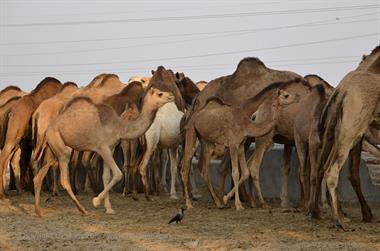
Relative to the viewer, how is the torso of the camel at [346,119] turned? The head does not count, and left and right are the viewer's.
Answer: facing away from the viewer and to the right of the viewer

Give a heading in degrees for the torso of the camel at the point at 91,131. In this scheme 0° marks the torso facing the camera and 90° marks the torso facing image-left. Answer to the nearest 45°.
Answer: approximately 270°

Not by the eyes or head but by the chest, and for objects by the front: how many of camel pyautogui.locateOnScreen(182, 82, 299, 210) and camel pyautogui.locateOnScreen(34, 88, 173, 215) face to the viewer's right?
2

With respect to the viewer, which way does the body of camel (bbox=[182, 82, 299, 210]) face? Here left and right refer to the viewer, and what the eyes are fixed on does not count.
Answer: facing to the right of the viewer

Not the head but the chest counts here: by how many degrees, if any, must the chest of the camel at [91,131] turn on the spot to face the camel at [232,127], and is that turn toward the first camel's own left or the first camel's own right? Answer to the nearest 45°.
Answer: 0° — it already faces it

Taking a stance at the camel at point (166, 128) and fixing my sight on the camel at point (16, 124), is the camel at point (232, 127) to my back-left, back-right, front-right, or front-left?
back-left

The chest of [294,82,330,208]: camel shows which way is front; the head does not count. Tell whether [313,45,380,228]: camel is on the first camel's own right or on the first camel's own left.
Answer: on the first camel's own right
